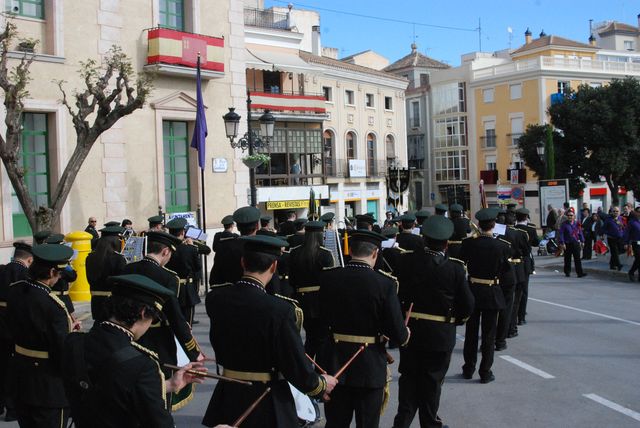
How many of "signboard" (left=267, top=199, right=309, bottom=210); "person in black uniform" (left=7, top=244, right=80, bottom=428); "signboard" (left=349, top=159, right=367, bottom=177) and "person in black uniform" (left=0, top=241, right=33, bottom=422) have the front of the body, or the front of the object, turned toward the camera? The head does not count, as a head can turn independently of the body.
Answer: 2

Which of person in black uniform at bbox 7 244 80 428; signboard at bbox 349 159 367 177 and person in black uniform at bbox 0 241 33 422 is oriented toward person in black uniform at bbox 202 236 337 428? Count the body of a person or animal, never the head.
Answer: the signboard

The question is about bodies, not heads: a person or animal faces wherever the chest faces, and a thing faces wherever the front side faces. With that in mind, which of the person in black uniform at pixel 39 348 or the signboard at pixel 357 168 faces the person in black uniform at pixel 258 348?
the signboard

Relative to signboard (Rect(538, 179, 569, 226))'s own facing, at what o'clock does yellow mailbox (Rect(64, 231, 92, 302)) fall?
The yellow mailbox is roughly at 1 o'clock from the signboard.

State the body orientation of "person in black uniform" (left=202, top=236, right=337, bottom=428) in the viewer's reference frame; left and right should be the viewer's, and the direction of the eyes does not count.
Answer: facing away from the viewer and to the right of the viewer

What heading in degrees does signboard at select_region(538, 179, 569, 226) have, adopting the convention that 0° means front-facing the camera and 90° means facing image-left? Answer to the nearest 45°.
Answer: approximately 0°

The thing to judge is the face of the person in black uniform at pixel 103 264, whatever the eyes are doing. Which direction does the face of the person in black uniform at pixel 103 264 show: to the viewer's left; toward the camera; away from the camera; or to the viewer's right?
away from the camera
